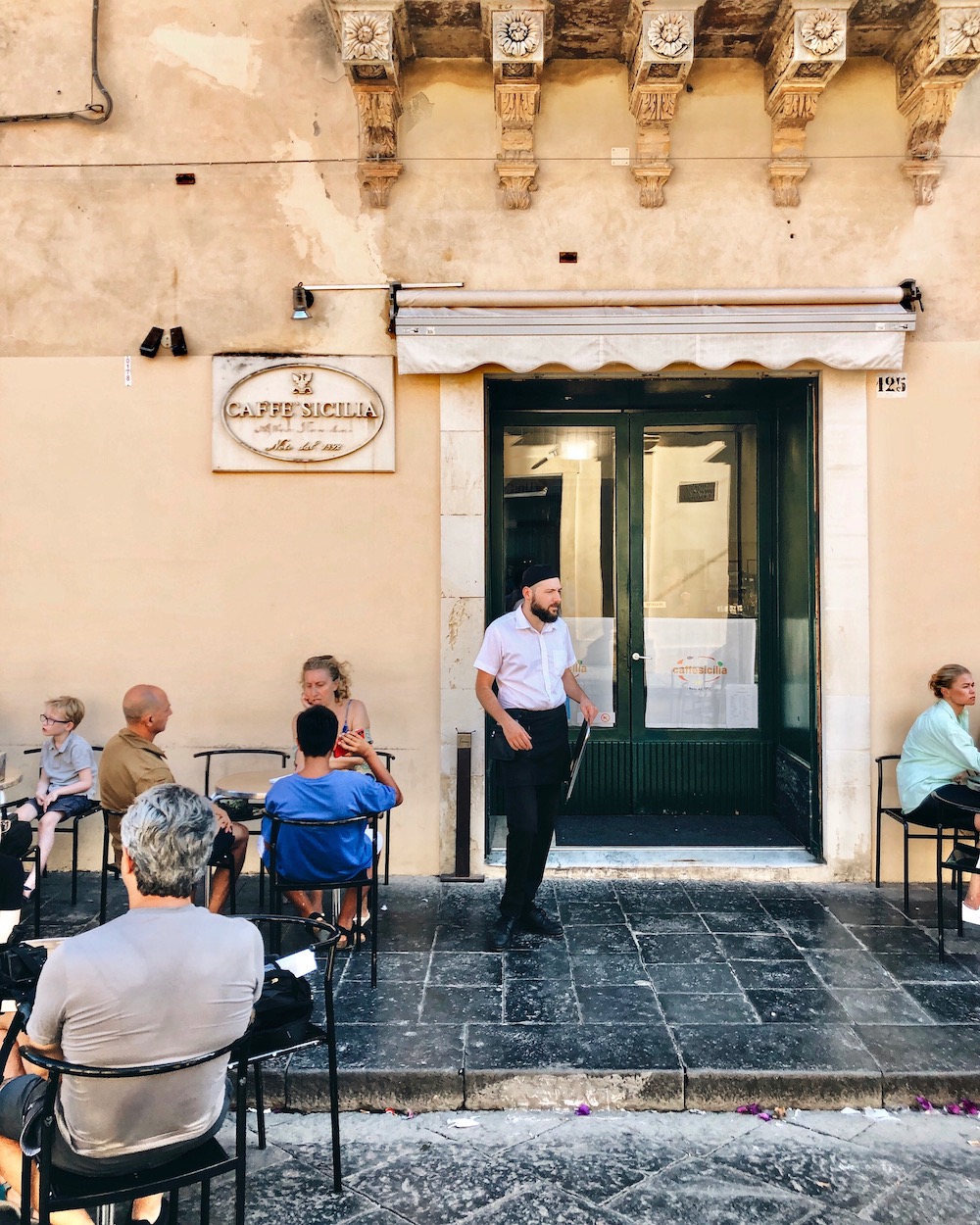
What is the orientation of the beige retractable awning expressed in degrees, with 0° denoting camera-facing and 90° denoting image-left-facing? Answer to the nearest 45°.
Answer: approximately 0°

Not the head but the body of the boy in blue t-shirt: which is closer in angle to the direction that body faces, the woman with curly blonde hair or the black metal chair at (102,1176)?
the woman with curly blonde hair

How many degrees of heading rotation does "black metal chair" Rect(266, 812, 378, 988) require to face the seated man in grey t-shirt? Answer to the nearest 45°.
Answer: approximately 180°

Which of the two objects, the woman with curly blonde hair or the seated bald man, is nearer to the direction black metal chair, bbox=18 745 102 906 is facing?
the seated bald man

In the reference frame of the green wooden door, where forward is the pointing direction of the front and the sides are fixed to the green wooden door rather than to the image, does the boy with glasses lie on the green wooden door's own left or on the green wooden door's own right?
on the green wooden door's own right

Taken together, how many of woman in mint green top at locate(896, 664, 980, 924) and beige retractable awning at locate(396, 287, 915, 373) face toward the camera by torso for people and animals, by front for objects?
1

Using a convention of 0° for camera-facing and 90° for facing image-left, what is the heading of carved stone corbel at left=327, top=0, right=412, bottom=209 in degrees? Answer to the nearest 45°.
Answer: approximately 0°

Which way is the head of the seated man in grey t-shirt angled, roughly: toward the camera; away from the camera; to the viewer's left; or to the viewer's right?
away from the camera

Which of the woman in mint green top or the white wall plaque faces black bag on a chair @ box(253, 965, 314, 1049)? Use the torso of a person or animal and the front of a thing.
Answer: the white wall plaque
